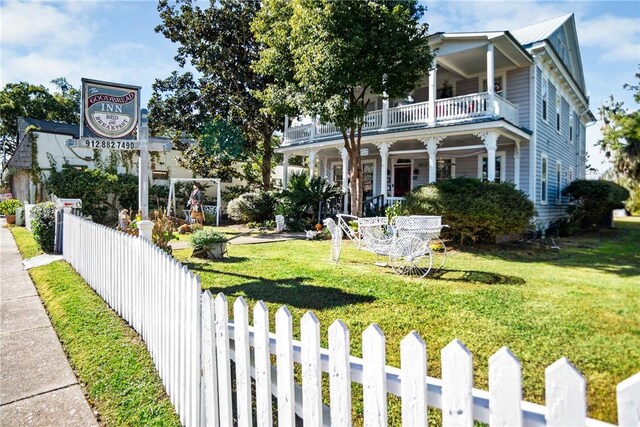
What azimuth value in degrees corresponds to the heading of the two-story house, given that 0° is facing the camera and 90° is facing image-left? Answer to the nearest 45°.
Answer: approximately 45°

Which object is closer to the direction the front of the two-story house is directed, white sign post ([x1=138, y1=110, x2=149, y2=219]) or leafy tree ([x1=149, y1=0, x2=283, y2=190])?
the white sign post

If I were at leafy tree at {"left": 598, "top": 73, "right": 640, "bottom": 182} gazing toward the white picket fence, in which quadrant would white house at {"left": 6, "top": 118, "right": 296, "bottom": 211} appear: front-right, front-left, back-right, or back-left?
front-right

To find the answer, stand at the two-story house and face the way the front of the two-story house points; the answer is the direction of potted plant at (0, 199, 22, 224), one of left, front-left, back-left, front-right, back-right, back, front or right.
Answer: front-right

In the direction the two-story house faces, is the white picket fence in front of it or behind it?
in front

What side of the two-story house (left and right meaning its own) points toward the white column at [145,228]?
front

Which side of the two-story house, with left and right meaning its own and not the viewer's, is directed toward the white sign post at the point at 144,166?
front

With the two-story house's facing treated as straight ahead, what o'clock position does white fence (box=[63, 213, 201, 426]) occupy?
The white fence is roughly at 11 o'clock from the two-story house.

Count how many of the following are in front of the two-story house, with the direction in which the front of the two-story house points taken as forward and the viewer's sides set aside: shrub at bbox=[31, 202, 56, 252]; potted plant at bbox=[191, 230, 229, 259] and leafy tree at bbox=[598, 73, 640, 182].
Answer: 2

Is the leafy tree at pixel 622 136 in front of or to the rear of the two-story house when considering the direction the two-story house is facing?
to the rear

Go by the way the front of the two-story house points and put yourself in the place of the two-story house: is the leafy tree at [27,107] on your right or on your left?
on your right

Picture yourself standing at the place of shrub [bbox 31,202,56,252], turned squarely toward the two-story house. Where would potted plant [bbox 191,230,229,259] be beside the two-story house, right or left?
right

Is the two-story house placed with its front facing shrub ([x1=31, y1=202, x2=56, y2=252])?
yes

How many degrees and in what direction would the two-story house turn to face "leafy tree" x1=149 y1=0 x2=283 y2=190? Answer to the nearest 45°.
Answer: approximately 45° to its right
